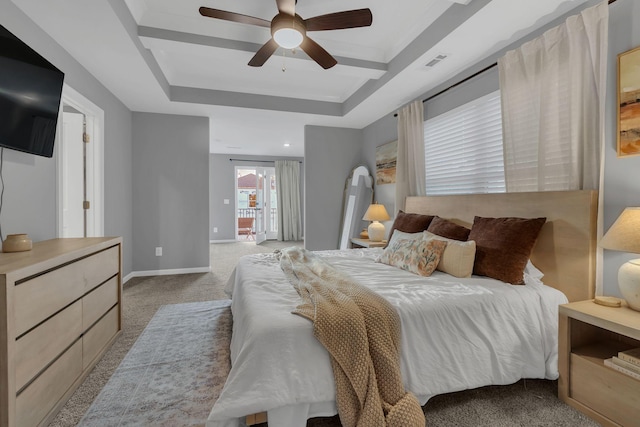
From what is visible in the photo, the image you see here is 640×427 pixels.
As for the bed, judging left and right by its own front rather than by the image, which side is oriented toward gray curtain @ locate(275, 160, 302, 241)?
right

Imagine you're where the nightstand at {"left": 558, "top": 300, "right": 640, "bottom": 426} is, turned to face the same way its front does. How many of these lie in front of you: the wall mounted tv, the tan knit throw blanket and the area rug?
3

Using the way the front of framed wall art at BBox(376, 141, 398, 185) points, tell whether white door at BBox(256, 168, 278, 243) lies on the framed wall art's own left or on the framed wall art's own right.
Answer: on the framed wall art's own right

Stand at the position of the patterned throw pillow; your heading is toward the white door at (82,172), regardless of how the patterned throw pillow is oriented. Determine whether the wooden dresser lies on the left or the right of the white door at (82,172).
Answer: left

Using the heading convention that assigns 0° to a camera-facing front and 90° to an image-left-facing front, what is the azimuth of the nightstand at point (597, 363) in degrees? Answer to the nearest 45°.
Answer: approximately 45°

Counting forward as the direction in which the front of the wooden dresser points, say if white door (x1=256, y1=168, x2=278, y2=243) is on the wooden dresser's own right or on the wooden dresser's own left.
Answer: on the wooden dresser's own left

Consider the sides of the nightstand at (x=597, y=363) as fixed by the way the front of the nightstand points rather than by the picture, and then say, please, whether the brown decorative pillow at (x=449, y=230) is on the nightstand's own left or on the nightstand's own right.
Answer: on the nightstand's own right

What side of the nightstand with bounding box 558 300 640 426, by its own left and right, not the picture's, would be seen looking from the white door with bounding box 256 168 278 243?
right

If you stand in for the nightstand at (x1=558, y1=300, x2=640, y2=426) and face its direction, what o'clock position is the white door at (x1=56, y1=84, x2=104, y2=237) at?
The white door is roughly at 1 o'clock from the nightstand.

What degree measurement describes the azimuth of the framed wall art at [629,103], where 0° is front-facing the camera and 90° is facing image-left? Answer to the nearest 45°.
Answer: approximately 45°

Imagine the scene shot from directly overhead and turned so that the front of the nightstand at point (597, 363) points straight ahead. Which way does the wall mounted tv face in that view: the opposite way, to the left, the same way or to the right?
the opposite way
